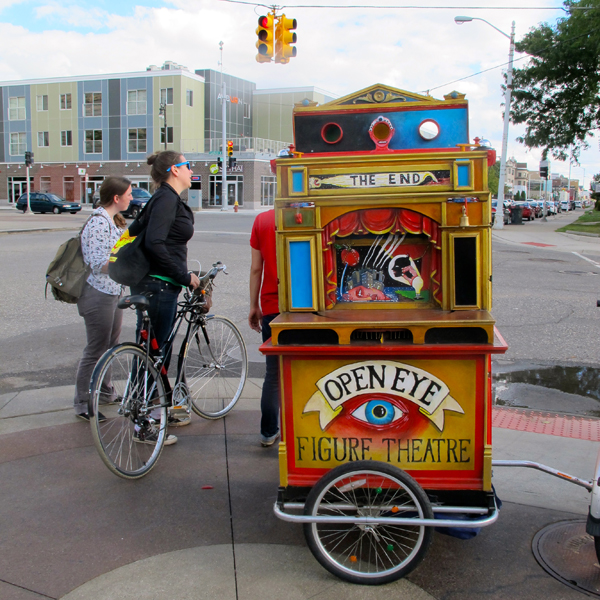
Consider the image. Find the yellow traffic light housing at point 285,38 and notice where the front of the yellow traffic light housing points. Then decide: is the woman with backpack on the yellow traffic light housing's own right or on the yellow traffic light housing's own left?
on the yellow traffic light housing's own right

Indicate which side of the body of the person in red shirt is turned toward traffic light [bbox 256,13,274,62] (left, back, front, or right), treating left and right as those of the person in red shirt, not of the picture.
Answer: front

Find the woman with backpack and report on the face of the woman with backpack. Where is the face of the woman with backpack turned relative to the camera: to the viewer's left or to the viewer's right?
to the viewer's right

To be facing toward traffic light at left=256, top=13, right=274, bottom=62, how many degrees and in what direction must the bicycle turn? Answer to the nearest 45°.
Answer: approximately 45° to its left

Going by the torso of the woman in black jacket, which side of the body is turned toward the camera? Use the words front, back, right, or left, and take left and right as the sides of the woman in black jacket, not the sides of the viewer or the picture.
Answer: right

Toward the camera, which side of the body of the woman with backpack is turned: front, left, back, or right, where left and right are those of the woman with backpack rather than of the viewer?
right

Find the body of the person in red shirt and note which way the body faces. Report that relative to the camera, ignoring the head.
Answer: away from the camera

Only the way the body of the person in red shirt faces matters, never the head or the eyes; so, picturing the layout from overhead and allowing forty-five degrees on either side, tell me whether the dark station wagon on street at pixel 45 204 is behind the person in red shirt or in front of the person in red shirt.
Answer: in front

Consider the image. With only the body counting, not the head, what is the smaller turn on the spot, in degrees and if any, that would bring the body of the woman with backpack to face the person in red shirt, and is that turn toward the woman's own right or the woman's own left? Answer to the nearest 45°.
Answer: approximately 45° to the woman's own right

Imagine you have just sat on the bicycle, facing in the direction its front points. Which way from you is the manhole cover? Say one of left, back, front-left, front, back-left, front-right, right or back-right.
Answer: right

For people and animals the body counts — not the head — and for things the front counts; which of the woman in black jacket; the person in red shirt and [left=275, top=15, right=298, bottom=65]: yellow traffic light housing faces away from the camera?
the person in red shirt

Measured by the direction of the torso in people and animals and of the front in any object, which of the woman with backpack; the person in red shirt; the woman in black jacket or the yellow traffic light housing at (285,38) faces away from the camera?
the person in red shirt
